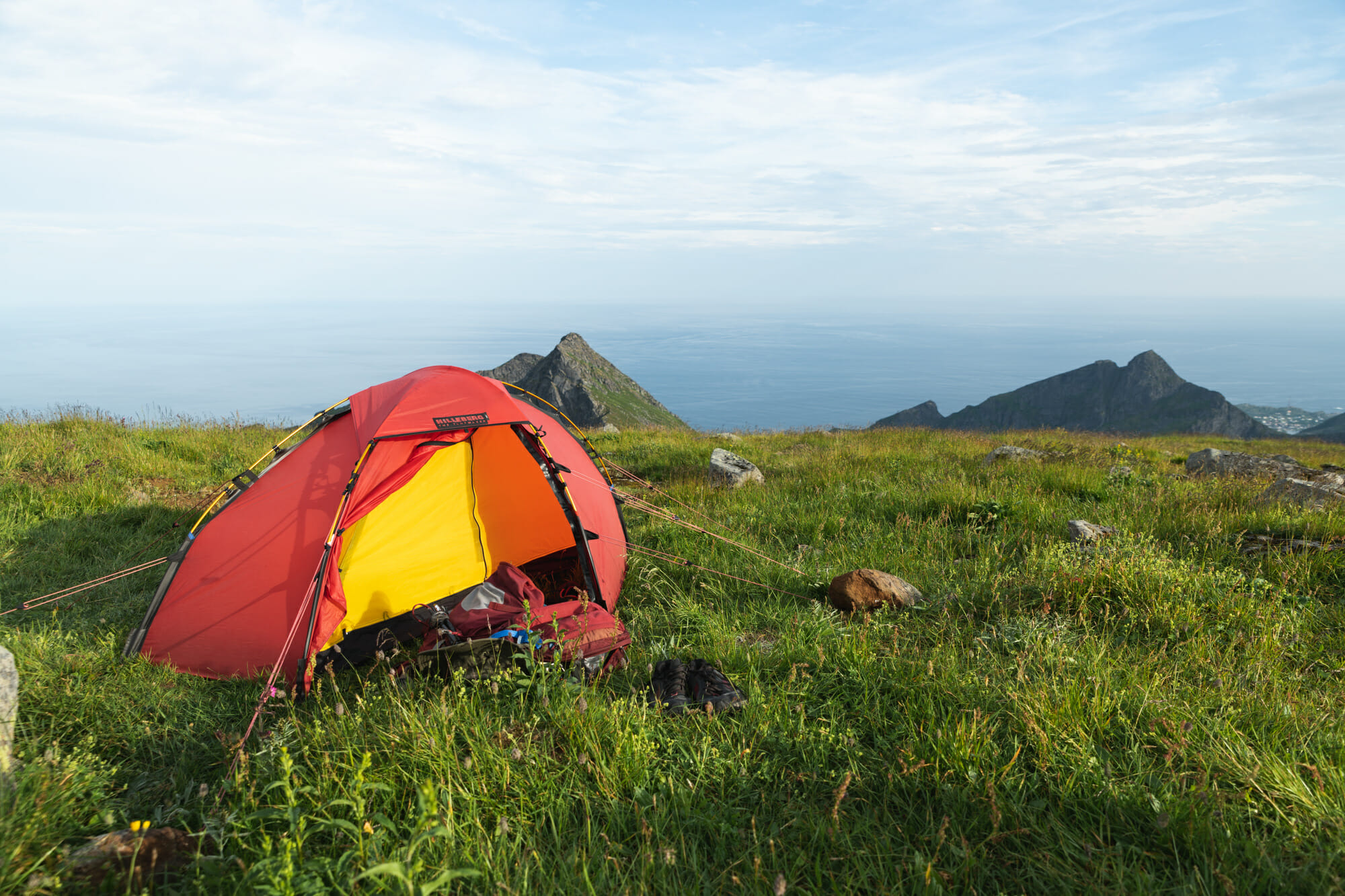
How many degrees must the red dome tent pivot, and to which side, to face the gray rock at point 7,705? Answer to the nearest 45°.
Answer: approximately 90° to its right

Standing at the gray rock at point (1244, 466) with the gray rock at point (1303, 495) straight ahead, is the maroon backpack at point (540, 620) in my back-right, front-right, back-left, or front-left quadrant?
front-right

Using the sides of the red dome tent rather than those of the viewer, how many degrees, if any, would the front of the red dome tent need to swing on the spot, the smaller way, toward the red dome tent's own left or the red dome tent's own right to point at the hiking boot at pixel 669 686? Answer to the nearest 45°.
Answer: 0° — it already faces it

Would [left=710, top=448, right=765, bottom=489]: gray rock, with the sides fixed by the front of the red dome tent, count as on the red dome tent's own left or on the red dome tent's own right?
on the red dome tent's own left

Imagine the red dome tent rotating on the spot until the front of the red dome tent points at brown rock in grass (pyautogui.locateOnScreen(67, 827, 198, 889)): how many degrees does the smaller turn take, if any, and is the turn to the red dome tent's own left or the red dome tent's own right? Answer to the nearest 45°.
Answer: approximately 45° to the red dome tent's own right

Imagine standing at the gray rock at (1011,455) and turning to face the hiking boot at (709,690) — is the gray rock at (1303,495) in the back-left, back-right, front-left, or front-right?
front-left
